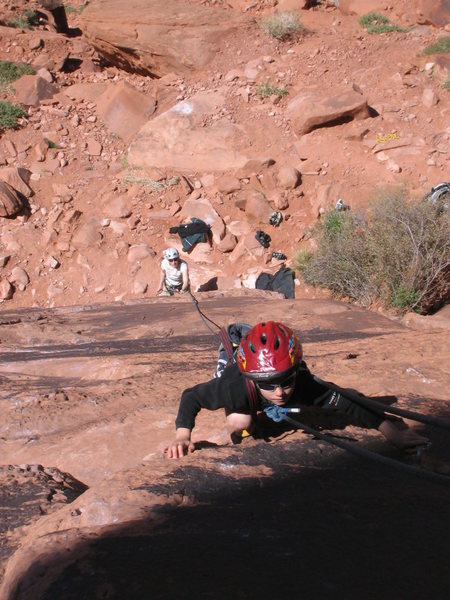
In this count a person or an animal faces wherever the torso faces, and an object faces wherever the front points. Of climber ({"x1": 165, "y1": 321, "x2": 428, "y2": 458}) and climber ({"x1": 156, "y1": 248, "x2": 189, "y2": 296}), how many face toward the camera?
2

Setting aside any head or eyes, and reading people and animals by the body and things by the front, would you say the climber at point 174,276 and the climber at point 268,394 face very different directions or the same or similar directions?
same or similar directions

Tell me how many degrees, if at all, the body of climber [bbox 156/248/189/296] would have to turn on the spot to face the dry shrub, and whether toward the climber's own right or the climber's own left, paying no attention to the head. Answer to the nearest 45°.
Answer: approximately 90° to the climber's own left

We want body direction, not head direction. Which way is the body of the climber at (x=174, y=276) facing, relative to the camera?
toward the camera

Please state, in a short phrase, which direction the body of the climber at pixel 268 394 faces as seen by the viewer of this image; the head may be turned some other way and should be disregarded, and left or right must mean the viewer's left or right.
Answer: facing the viewer

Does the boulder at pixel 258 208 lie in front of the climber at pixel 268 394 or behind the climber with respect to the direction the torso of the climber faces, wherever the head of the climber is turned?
behind

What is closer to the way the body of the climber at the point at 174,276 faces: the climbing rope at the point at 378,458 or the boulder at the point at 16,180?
the climbing rope

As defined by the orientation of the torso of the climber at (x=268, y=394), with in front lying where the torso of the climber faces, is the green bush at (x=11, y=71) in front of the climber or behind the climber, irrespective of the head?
behind

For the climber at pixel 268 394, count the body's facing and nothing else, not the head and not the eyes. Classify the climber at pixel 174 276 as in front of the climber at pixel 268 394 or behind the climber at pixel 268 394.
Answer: behind

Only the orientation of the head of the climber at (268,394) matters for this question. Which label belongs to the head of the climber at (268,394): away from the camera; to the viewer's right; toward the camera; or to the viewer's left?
toward the camera

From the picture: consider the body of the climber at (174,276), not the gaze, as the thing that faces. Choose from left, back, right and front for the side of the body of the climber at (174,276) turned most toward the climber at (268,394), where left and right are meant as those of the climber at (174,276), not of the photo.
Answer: front

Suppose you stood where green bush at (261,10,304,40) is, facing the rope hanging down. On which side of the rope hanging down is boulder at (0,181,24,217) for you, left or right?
right

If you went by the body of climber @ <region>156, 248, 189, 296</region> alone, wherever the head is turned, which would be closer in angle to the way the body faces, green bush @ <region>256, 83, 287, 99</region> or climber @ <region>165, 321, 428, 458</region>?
the climber

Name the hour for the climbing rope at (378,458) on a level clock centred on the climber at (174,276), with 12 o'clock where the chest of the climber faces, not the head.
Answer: The climbing rope is roughly at 12 o'clock from the climber.

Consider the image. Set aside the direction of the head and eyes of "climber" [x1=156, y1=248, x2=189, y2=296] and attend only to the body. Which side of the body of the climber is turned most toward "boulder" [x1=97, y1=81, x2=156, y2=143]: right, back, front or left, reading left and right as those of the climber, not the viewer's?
back
